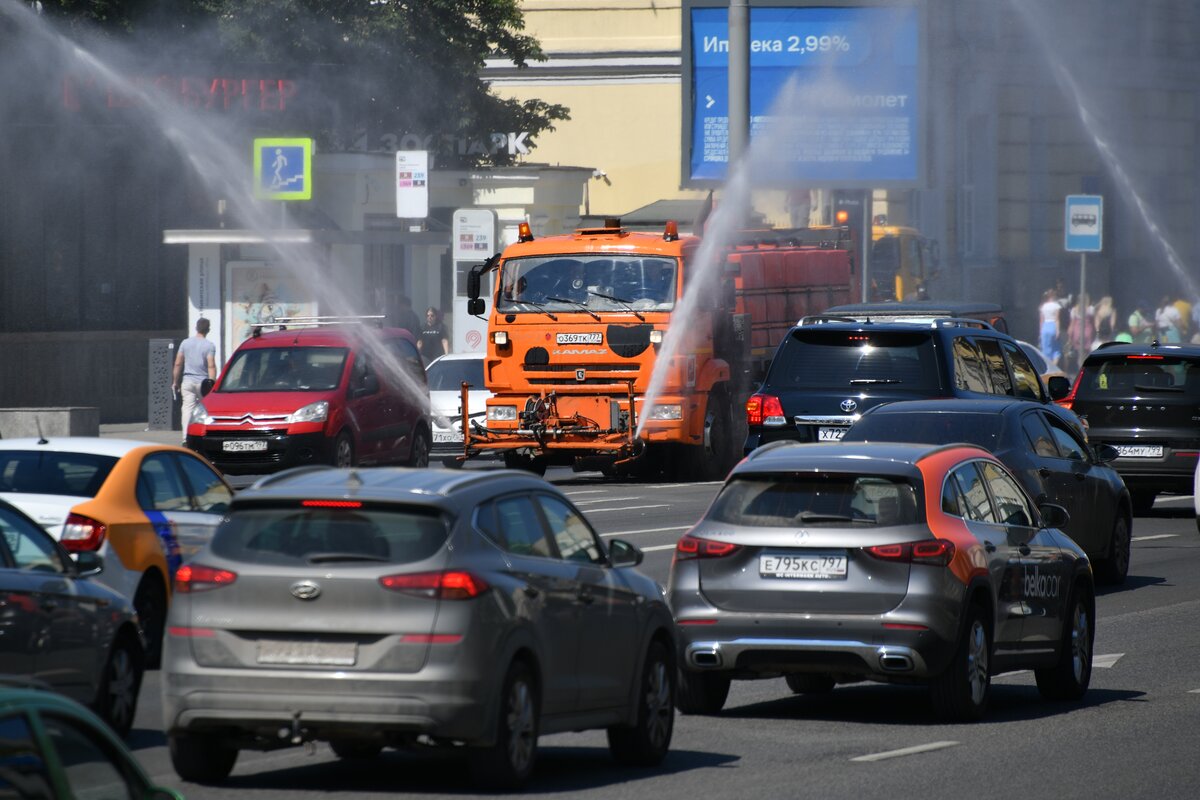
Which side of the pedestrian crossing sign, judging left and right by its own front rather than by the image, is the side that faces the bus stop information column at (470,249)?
left

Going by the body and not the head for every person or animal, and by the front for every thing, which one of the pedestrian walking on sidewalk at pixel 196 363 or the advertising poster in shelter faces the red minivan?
the advertising poster in shelter

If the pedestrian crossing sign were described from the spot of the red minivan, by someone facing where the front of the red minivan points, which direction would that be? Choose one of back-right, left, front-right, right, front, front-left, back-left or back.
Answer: back-right

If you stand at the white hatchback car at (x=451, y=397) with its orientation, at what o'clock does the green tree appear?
The green tree is roughly at 6 o'clock from the white hatchback car.

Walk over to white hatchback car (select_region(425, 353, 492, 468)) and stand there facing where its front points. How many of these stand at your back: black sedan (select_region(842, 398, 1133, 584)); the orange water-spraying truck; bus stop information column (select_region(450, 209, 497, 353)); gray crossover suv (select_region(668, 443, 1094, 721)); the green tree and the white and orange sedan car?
2

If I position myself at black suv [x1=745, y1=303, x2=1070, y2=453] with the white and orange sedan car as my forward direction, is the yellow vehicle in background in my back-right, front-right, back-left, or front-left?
back-right

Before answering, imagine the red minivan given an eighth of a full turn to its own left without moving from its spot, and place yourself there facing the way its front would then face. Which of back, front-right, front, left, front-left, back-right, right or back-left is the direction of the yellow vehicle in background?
back-left

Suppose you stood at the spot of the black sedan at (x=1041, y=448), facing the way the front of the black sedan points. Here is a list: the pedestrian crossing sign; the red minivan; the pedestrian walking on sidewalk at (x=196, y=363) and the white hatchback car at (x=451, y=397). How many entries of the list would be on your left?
4

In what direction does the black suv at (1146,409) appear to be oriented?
away from the camera

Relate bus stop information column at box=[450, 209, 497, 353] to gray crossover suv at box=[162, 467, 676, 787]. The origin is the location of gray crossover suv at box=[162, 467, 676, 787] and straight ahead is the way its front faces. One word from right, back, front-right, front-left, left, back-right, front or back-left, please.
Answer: front-left

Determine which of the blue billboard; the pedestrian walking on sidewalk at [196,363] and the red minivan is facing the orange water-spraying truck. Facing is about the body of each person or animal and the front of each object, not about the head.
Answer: the blue billboard

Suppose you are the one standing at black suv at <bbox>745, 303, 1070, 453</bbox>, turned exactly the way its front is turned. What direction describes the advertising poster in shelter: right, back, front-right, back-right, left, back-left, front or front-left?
left

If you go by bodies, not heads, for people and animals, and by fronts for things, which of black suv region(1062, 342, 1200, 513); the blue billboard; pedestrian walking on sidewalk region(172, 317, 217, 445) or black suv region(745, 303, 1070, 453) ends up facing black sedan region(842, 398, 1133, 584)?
the blue billboard
